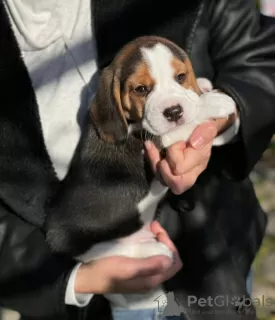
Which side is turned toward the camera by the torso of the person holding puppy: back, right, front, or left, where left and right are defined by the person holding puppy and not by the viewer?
front
